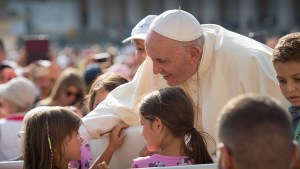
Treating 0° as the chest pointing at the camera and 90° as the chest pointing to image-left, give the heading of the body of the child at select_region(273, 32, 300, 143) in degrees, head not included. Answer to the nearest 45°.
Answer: approximately 45°

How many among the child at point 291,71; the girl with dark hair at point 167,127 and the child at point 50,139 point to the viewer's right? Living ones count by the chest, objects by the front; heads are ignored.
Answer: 1

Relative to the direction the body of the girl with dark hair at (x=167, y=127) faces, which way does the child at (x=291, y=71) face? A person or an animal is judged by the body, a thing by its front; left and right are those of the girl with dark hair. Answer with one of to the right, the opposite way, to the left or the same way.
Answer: to the left

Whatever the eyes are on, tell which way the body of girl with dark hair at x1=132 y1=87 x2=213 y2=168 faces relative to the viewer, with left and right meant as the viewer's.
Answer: facing away from the viewer and to the left of the viewer

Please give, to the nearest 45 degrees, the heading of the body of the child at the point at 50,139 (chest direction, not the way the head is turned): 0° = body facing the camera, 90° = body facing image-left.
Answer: approximately 270°

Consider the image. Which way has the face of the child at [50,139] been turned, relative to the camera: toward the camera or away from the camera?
away from the camera

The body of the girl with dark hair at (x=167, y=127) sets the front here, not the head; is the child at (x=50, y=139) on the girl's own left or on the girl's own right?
on the girl's own left

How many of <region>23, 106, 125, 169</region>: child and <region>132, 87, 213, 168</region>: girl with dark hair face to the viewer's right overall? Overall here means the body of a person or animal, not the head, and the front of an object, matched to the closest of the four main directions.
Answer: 1

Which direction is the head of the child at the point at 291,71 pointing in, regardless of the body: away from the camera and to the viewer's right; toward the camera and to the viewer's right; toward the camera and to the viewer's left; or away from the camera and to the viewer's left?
toward the camera and to the viewer's left
